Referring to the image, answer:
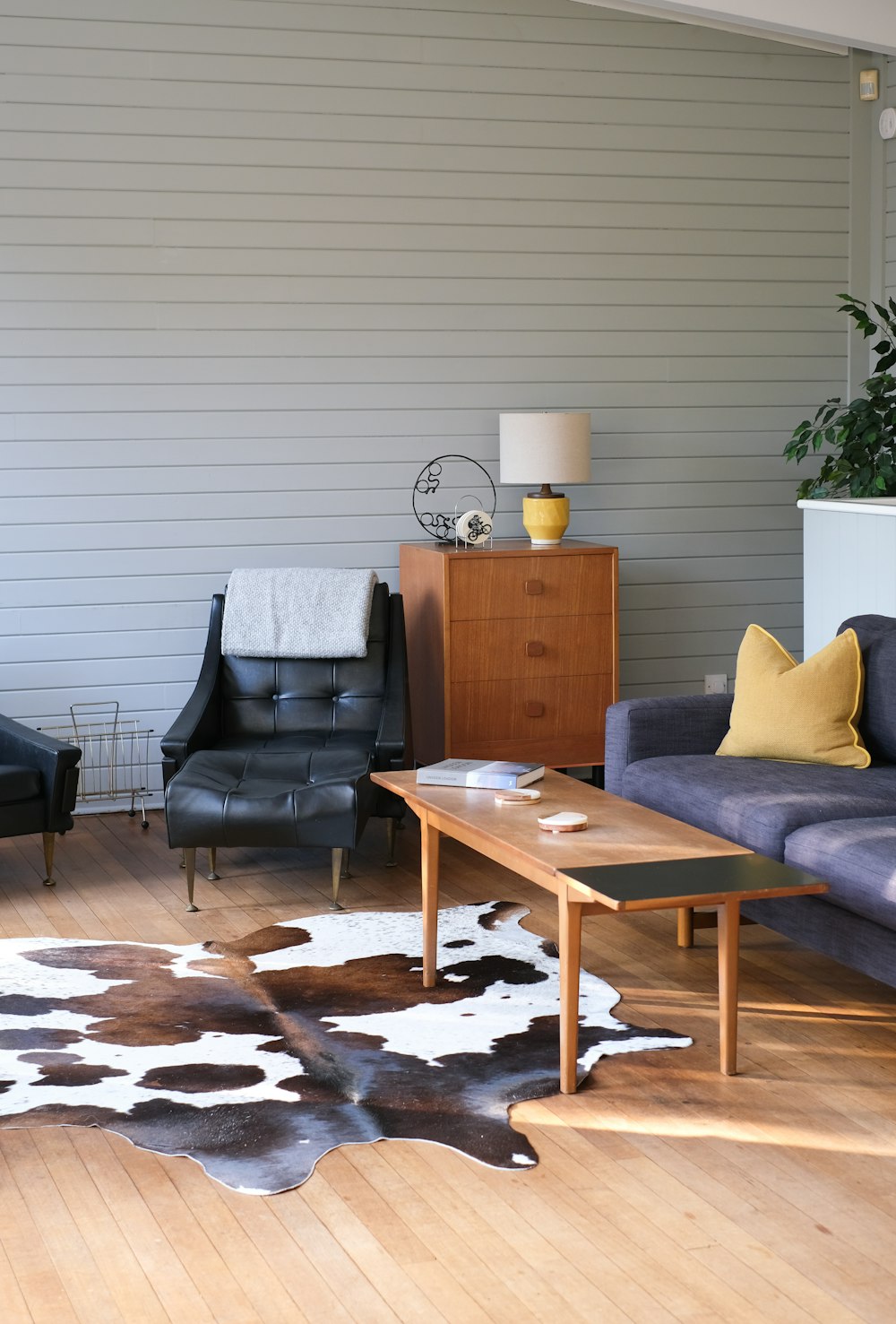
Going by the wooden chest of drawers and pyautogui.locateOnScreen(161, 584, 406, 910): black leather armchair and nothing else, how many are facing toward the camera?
2

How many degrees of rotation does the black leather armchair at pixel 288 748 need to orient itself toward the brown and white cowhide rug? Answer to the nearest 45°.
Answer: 0° — it already faces it

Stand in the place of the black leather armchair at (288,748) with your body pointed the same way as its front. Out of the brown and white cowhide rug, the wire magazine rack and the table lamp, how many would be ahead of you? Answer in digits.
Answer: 1

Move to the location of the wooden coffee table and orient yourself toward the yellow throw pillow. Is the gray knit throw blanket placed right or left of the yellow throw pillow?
left

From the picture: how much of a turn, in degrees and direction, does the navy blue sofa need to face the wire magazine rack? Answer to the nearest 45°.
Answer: approximately 90° to its right

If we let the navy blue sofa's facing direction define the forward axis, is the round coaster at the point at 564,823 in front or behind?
in front

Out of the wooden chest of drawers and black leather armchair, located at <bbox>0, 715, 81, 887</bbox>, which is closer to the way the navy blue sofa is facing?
the black leather armchair

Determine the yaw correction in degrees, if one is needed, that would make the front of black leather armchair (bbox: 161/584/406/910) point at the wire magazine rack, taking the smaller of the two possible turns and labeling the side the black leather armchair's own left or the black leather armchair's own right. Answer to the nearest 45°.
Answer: approximately 135° to the black leather armchair's own right

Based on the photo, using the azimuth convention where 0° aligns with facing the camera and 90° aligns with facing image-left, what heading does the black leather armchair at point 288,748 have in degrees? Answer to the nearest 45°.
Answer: approximately 0°

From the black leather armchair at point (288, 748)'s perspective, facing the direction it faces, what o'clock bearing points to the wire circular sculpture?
The wire circular sculpture is roughly at 7 o'clock from the black leather armchair.

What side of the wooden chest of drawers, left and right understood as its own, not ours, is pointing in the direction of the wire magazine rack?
right

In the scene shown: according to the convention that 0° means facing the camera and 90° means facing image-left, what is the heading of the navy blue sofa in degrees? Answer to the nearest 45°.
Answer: approximately 45°
